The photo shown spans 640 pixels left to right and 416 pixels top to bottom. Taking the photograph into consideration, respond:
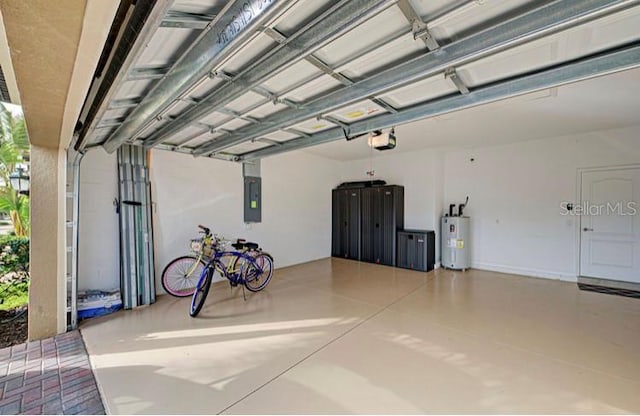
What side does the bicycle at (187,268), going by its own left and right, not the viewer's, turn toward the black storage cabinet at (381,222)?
back

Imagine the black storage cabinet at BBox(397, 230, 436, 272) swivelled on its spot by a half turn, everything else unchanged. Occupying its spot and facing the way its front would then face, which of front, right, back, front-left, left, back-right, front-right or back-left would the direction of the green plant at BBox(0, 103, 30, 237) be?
back

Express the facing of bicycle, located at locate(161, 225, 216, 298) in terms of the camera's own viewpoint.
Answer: facing to the left of the viewer

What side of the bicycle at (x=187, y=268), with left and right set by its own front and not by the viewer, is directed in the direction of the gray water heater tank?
back

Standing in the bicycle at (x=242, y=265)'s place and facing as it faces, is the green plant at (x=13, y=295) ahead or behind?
ahead

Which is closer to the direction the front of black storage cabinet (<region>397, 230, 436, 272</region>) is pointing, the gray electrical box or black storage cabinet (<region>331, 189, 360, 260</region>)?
the gray electrical box

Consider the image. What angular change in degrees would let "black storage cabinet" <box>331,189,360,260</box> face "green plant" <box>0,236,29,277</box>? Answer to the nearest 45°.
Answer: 0° — it already faces it

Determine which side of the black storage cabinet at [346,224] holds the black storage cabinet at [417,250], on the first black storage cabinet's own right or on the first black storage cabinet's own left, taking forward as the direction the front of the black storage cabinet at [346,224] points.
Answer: on the first black storage cabinet's own left

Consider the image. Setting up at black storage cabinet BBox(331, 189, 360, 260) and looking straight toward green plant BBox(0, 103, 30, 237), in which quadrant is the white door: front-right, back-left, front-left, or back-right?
back-left

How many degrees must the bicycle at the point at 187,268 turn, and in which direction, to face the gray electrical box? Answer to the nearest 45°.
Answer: approximately 135° to its right

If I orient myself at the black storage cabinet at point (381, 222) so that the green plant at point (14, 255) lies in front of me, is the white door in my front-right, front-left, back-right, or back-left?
back-left

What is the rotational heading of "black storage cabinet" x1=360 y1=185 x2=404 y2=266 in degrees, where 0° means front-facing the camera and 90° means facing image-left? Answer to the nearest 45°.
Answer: approximately 45°

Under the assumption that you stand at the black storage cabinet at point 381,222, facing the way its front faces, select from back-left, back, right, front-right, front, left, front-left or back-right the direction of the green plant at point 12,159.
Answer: front

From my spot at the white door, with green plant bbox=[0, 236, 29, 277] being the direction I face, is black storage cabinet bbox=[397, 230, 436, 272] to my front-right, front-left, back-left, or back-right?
front-right

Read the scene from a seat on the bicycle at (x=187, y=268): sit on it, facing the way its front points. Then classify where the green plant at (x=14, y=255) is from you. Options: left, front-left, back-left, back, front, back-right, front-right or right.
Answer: front

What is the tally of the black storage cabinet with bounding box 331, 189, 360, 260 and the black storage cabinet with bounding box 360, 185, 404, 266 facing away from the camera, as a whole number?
0
